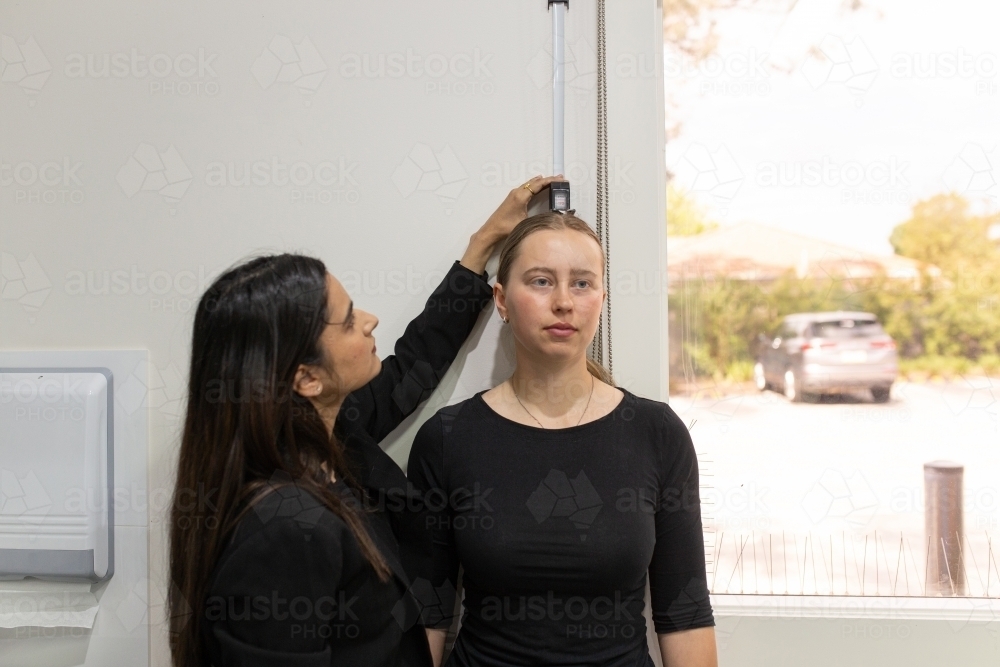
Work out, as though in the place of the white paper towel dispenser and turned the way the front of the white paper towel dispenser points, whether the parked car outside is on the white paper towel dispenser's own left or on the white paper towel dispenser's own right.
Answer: on the white paper towel dispenser's own left

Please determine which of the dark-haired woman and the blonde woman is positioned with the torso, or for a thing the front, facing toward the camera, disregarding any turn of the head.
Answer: the blonde woman

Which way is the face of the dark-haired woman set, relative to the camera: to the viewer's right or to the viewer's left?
to the viewer's right

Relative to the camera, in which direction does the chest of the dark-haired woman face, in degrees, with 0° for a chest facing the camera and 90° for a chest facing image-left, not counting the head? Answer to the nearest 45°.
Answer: approximately 270°

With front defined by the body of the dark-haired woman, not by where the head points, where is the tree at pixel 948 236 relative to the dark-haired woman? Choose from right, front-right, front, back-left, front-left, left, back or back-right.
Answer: front

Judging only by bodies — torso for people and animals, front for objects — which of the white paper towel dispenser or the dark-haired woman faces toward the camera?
the white paper towel dispenser

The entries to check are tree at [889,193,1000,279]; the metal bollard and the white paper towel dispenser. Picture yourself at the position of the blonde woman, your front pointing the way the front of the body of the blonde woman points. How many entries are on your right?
1

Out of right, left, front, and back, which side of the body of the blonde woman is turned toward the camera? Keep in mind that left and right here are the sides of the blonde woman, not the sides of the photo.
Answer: front

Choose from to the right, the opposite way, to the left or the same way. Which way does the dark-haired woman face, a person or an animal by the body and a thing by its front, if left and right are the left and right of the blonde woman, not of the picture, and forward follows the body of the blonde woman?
to the left

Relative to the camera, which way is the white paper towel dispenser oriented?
toward the camera

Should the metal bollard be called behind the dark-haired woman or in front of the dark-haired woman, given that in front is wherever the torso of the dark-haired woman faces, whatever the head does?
in front
